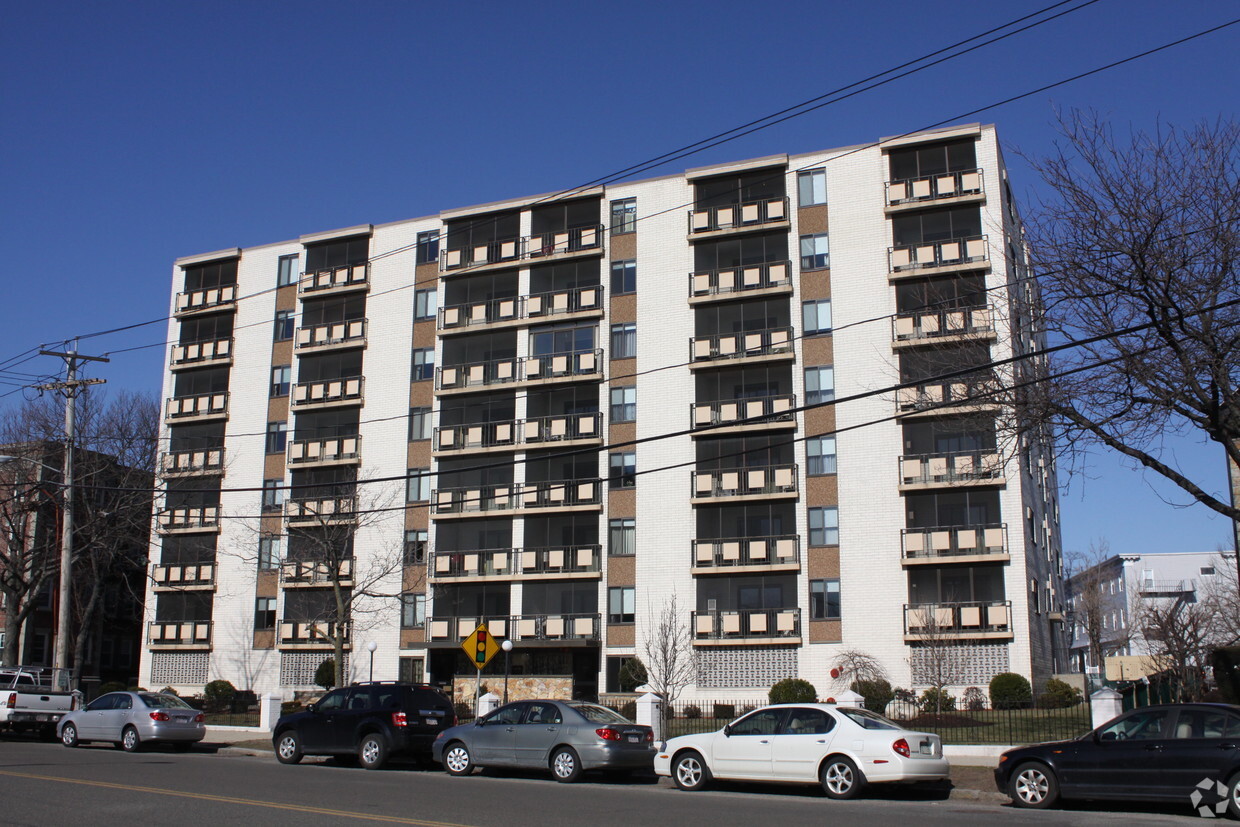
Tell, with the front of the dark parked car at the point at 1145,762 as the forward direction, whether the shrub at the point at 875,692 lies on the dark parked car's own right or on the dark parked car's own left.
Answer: on the dark parked car's own right

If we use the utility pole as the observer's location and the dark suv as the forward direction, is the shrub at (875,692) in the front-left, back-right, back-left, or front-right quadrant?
front-left

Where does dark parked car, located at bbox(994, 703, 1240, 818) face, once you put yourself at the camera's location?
facing to the left of the viewer

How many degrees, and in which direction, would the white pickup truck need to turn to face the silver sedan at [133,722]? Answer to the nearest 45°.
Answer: approximately 180°

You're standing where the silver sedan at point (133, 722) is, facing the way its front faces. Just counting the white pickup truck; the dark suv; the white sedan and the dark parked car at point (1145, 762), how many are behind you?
3

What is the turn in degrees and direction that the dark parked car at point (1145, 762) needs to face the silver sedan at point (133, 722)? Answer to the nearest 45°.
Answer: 0° — it already faces it

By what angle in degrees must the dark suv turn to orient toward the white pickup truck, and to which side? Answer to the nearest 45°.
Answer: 0° — it already faces it

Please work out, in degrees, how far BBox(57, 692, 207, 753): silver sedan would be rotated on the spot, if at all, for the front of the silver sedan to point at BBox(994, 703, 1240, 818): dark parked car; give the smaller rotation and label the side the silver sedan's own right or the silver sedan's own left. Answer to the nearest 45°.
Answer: approximately 180°

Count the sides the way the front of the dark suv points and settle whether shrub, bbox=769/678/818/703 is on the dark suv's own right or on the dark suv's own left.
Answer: on the dark suv's own right

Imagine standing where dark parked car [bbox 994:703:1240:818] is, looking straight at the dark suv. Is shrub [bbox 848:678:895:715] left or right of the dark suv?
right

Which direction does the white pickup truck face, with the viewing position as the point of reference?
facing away from the viewer and to the left of the viewer

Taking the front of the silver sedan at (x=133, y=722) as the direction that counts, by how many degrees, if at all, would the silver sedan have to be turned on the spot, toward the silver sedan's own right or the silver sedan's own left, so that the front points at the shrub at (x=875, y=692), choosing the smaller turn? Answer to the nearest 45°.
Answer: approximately 135° to the silver sedan's own right

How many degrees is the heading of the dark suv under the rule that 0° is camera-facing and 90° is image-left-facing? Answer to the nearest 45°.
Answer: approximately 135°

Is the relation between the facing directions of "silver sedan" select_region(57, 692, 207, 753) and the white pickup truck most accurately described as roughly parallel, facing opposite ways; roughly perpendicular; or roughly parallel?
roughly parallel

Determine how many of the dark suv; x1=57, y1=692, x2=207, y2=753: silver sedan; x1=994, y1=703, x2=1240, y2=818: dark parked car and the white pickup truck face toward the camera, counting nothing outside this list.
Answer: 0

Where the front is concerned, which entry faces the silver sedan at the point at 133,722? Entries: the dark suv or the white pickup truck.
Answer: the dark suv

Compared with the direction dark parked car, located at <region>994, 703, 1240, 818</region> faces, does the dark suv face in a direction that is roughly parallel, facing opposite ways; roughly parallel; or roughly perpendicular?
roughly parallel

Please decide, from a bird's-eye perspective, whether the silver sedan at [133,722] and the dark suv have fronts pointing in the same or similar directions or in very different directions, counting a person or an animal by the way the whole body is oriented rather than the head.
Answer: same or similar directions
